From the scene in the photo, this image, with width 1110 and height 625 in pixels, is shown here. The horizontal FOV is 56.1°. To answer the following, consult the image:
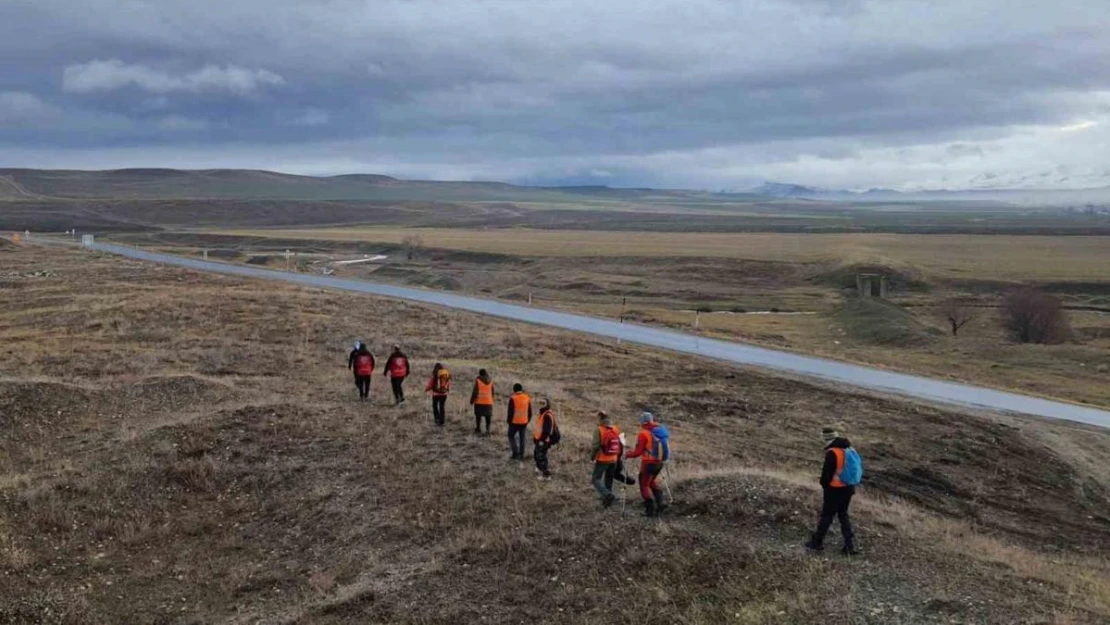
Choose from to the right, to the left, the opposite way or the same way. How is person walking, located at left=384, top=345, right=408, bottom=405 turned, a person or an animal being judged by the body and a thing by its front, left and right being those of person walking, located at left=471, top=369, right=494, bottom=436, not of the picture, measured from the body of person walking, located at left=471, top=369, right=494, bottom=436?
the same way

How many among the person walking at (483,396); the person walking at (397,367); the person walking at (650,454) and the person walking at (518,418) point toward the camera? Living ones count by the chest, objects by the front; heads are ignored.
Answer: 0

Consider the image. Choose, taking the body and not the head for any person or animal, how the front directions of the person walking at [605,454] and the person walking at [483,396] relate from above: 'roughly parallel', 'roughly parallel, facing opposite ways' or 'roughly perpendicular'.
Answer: roughly parallel

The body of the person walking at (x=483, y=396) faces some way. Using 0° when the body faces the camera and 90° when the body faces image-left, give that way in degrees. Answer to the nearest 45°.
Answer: approximately 135°

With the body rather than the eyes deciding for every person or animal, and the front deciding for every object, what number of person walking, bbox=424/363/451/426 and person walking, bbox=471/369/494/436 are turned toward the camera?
0

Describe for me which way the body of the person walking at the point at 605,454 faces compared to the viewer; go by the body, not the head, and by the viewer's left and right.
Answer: facing away from the viewer and to the left of the viewer

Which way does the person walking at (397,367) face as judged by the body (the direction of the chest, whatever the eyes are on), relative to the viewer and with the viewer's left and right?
facing away from the viewer and to the left of the viewer

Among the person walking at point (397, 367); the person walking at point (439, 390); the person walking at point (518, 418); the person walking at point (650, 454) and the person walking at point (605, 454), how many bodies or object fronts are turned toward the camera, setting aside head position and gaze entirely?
0

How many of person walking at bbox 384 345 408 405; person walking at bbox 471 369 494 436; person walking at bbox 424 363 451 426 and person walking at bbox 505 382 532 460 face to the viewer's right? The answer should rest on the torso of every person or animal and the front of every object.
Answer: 0

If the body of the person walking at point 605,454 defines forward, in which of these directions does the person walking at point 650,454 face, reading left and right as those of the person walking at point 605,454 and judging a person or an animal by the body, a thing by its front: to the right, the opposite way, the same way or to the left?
the same way

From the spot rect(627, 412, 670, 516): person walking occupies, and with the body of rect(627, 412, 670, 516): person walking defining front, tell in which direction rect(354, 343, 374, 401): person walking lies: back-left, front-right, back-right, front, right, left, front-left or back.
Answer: front

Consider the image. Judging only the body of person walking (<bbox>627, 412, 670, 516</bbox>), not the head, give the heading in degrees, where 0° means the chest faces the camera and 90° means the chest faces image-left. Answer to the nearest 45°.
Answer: approximately 135°

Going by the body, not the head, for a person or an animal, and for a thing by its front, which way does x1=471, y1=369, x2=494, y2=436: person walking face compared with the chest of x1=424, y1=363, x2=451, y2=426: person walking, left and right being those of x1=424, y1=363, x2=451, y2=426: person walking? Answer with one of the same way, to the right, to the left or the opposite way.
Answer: the same way

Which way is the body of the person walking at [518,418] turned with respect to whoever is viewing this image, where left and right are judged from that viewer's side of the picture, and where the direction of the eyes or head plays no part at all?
facing away from the viewer and to the left of the viewer

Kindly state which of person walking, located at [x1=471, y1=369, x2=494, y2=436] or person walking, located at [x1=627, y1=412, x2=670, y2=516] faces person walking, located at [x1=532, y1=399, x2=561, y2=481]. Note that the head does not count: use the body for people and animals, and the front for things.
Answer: person walking, located at [x1=627, y1=412, x2=670, y2=516]

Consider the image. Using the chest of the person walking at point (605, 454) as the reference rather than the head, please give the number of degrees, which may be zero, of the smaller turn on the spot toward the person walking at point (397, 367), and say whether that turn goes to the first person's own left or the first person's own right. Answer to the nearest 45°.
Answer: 0° — they already face them

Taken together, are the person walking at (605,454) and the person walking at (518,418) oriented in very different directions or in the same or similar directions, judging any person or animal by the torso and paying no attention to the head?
same or similar directions

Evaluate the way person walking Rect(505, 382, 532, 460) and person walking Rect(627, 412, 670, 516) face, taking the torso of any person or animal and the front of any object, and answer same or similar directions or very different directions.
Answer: same or similar directions

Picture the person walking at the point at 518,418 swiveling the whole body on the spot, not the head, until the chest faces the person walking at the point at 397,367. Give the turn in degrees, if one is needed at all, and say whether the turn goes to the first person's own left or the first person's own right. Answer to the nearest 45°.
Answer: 0° — they already face them
